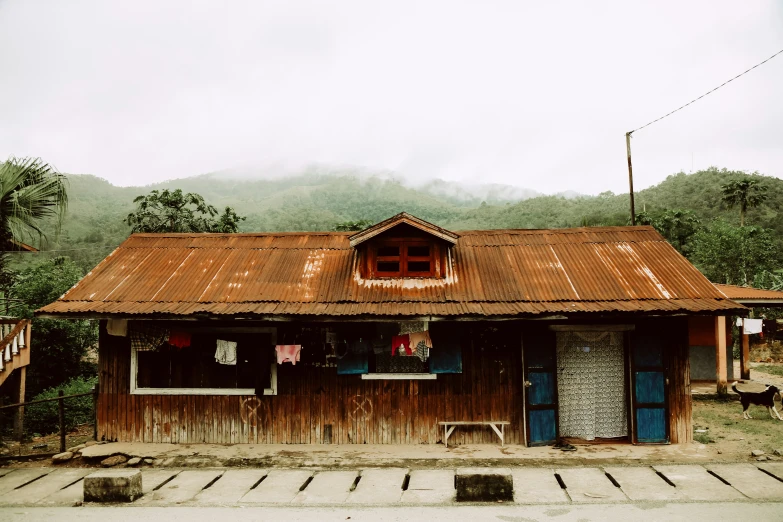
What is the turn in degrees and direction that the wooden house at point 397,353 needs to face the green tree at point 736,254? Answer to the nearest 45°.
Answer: approximately 135° to its left

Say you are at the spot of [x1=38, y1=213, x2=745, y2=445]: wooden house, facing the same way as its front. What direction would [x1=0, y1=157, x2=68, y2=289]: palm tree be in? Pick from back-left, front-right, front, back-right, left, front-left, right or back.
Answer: right

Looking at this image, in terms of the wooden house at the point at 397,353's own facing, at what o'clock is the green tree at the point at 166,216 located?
The green tree is roughly at 5 o'clock from the wooden house.

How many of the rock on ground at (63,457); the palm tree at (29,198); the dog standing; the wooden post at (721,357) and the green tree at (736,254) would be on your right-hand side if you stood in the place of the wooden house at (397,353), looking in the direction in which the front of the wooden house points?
2

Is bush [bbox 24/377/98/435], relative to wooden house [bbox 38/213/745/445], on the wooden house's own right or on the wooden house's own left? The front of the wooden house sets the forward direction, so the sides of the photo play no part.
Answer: on the wooden house's own right

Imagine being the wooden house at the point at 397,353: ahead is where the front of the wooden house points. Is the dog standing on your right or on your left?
on your left

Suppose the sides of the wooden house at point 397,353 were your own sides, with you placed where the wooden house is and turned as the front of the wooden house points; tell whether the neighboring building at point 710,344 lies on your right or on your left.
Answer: on your left

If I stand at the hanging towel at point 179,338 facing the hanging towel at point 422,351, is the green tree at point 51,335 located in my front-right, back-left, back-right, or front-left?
back-left

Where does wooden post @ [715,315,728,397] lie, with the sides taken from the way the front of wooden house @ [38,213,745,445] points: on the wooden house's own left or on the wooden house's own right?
on the wooden house's own left

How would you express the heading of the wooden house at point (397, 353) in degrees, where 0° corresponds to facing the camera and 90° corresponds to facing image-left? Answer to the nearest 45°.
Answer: approximately 0°

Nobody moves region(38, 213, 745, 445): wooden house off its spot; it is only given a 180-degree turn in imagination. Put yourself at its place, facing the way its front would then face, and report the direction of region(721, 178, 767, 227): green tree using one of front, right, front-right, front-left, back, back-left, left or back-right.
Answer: front-right
